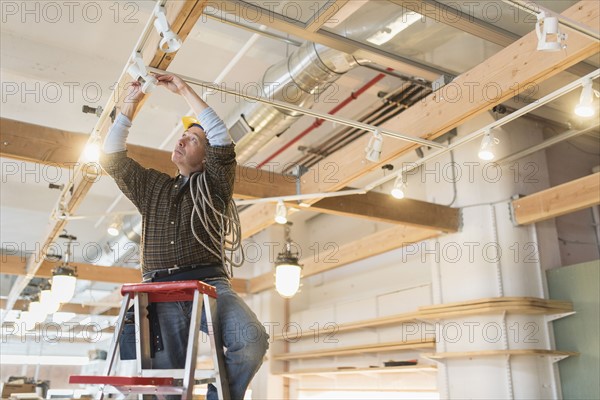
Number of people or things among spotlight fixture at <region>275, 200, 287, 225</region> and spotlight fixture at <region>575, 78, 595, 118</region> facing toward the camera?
2

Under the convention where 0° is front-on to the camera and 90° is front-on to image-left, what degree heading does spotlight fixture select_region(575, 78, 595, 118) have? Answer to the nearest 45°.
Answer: approximately 0°

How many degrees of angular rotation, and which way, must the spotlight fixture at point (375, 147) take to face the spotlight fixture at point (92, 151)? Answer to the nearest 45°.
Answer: approximately 45° to its right

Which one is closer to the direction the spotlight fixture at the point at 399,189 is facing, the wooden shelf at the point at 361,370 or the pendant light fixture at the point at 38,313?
the pendant light fixture

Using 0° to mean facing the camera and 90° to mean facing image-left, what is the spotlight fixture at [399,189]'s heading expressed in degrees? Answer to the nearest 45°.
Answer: approximately 45°
